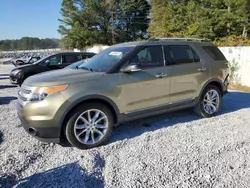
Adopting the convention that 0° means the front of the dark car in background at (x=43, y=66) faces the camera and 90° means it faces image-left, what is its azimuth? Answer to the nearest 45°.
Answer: approximately 45°

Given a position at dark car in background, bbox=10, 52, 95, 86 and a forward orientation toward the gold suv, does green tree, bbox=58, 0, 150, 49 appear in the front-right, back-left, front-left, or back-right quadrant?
back-left

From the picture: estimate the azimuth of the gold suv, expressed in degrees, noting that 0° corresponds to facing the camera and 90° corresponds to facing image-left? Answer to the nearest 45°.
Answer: approximately 45°

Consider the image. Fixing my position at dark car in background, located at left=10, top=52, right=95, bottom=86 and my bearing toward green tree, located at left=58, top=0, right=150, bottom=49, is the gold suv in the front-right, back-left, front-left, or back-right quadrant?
back-right

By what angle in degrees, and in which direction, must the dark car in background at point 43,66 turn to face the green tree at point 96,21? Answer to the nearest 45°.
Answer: approximately 135° to its right

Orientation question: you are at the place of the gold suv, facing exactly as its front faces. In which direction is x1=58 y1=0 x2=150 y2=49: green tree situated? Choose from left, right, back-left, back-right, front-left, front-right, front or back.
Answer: back-right

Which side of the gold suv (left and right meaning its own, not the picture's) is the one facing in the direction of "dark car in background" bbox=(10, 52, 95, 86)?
right
